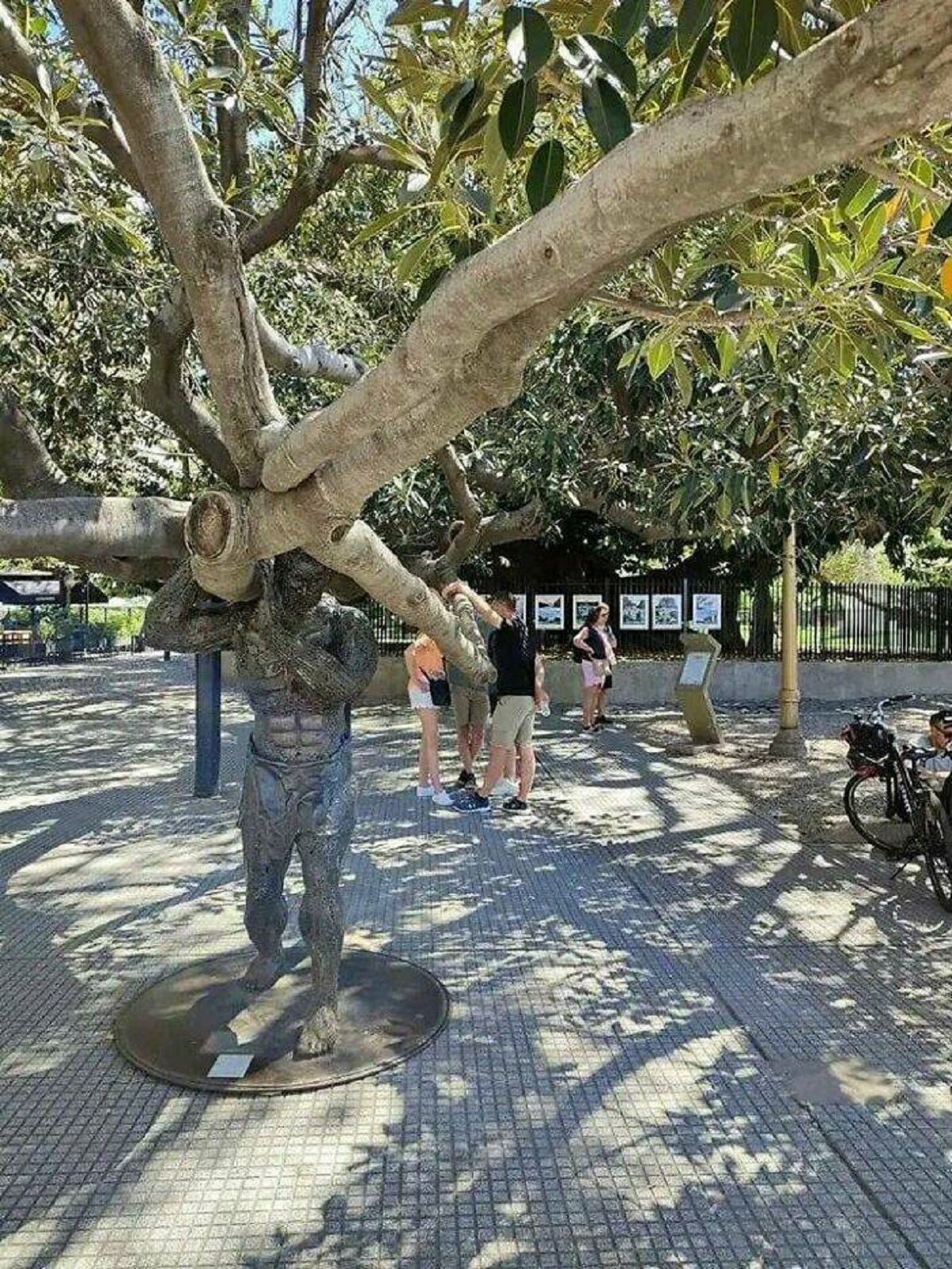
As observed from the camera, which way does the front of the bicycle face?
facing away from the viewer and to the left of the viewer

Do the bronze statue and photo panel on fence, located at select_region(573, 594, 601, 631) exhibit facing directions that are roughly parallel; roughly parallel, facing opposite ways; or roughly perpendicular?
roughly parallel

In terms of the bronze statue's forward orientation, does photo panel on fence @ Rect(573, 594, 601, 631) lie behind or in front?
behind

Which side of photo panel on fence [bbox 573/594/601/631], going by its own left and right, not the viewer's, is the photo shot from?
front

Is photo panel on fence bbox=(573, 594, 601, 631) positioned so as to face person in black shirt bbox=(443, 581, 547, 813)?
yes

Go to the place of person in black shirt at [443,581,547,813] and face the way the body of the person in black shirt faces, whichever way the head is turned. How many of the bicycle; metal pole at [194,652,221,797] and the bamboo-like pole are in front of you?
1

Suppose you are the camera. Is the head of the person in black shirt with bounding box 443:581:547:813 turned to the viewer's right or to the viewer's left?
to the viewer's left

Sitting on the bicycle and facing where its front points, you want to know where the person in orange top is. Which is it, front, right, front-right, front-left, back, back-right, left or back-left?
front-left

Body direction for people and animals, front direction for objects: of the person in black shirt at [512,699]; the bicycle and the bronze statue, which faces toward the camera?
the bronze statue

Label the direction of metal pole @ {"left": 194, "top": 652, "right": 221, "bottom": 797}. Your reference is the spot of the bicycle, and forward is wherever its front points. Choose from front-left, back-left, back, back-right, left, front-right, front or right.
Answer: front-left

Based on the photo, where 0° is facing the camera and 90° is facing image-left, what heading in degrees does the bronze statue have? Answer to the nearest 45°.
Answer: approximately 0°

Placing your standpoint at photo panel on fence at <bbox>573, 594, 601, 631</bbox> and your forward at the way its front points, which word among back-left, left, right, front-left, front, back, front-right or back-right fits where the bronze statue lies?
front
